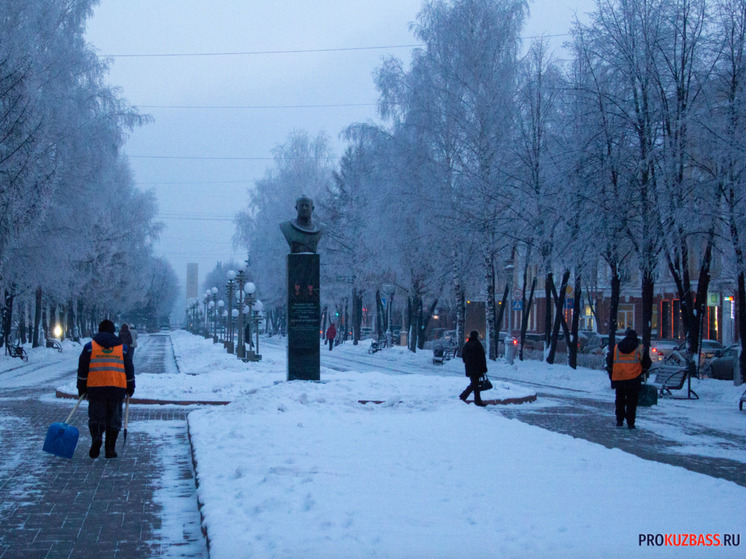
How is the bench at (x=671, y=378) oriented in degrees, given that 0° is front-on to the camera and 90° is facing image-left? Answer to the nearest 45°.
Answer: approximately 45°

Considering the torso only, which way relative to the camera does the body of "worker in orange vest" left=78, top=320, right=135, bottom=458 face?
away from the camera

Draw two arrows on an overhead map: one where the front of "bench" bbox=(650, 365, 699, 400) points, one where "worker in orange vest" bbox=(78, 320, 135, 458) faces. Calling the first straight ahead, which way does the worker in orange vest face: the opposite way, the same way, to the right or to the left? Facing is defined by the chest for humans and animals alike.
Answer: to the right

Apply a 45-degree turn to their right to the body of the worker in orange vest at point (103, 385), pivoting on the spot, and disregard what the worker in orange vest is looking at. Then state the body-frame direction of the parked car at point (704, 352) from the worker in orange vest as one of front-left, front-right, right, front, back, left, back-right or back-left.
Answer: front

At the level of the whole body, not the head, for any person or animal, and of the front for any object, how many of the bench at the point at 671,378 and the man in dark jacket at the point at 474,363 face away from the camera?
0

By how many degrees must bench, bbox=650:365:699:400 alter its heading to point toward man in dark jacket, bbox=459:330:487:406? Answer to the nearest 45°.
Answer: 0° — it already faces them

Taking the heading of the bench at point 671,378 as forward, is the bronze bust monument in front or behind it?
in front

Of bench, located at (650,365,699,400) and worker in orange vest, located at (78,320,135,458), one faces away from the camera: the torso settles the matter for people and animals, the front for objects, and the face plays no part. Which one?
the worker in orange vest

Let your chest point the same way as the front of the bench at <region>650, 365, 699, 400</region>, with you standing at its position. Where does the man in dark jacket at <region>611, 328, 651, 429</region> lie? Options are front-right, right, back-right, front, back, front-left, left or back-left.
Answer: front-left
